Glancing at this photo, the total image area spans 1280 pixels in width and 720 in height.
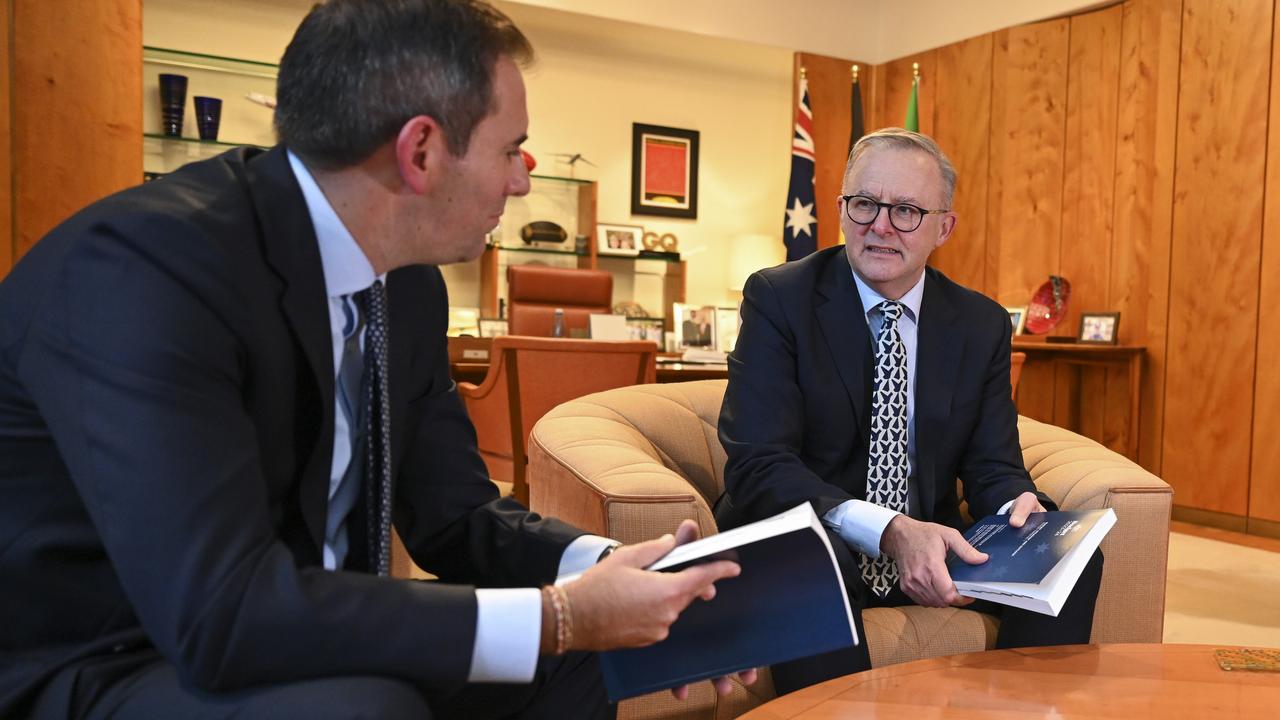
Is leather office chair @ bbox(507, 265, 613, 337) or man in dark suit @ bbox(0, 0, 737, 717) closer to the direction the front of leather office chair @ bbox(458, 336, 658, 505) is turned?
the leather office chair

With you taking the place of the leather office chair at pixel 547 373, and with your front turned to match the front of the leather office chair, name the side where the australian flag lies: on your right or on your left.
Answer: on your right

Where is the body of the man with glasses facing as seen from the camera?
toward the camera

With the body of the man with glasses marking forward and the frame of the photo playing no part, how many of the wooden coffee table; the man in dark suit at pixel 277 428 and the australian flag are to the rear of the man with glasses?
1

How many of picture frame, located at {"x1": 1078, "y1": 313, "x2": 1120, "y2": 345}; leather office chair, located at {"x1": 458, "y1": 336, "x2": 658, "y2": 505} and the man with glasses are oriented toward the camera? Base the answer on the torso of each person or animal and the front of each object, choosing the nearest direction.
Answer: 2

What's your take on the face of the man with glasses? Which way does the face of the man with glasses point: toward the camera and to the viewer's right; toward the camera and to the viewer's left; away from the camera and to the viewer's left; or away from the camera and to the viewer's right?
toward the camera and to the viewer's left

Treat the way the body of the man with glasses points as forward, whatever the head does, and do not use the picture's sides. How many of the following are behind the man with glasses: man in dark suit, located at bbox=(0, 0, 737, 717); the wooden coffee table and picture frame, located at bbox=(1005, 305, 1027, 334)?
1

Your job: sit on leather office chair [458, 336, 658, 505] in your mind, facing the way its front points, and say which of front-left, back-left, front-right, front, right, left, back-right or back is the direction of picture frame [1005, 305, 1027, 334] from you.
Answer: right

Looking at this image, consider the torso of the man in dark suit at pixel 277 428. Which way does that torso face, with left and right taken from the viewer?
facing the viewer and to the right of the viewer

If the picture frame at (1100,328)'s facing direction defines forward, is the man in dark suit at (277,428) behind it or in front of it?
in front

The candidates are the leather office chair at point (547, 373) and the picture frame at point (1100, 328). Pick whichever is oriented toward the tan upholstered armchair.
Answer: the picture frame

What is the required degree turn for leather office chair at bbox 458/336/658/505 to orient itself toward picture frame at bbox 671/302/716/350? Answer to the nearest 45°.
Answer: approximately 90° to its right
